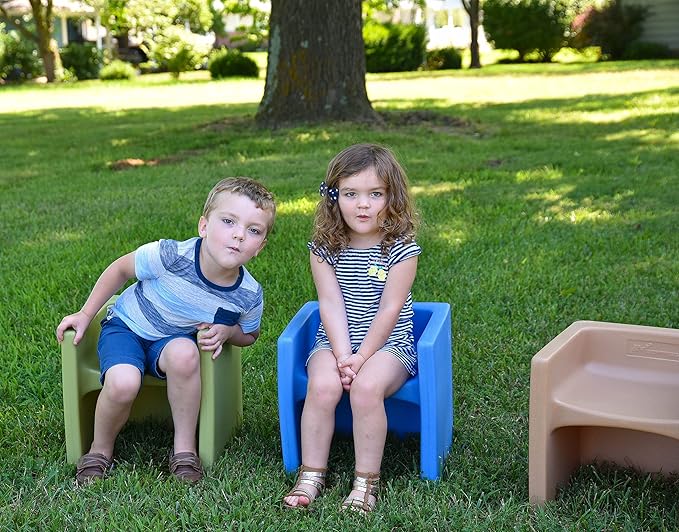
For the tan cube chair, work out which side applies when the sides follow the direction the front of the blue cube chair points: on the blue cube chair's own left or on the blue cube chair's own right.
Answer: on the blue cube chair's own left

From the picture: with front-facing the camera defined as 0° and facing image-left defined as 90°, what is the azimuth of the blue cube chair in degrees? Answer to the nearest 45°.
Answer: approximately 0°

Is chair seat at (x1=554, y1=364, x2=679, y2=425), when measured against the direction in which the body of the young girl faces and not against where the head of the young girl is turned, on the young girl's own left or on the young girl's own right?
on the young girl's own left

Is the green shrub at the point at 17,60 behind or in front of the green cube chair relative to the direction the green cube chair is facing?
behind

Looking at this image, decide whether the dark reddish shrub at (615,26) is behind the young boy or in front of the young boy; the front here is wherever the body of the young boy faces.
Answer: behind

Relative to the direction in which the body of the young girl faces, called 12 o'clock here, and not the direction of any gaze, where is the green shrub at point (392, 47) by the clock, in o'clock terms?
The green shrub is roughly at 6 o'clock from the young girl.

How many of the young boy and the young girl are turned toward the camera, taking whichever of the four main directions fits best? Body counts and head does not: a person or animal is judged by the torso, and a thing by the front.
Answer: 2

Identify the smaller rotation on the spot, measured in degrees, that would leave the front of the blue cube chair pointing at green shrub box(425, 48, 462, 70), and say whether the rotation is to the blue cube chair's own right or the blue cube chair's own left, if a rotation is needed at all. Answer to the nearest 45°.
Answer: approximately 180°

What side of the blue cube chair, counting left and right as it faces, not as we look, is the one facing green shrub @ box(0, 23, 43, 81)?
back
